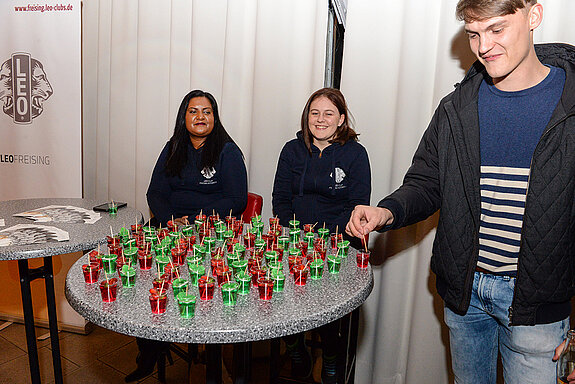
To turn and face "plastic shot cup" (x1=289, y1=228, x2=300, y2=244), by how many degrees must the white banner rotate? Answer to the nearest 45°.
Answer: approximately 45° to its left

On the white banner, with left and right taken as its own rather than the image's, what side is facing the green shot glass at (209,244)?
front

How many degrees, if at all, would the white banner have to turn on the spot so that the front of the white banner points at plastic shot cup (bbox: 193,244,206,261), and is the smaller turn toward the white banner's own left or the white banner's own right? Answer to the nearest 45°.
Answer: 0° — it already faces it

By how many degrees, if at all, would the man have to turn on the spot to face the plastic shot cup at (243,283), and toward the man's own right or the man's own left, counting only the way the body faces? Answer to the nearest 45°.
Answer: approximately 45° to the man's own right

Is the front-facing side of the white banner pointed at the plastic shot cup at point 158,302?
yes

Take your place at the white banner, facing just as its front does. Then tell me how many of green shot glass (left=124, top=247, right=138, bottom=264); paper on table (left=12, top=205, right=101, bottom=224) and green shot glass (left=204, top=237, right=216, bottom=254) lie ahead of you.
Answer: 3

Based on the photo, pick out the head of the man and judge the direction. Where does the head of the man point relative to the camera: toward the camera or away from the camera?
toward the camera

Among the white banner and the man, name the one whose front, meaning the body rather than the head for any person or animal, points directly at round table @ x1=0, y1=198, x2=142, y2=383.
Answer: the white banner

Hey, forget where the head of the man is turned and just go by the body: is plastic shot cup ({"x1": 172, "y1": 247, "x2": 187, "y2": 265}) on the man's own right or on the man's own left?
on the man's own right

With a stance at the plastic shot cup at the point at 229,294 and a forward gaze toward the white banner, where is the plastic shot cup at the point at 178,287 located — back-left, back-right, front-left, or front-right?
front-left

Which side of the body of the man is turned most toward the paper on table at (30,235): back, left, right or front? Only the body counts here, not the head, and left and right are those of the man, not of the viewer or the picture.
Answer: right

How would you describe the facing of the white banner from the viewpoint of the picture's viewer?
facing the viewer

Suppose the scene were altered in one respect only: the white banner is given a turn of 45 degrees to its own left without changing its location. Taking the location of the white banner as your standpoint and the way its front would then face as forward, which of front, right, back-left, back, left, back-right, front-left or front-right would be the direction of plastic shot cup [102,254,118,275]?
front-right

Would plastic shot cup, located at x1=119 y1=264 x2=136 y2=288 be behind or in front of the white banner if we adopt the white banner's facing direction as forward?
in front

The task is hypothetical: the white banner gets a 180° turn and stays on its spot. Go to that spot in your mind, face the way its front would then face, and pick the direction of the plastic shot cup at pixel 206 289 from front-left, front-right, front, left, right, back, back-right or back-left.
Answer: back
